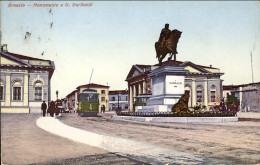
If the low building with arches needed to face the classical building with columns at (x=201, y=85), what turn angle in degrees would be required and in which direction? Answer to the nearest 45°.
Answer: approximately 135° to its left

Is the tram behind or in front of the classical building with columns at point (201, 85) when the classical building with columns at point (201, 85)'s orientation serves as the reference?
in front

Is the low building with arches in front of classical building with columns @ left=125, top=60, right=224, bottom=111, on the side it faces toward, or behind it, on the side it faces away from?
in front
